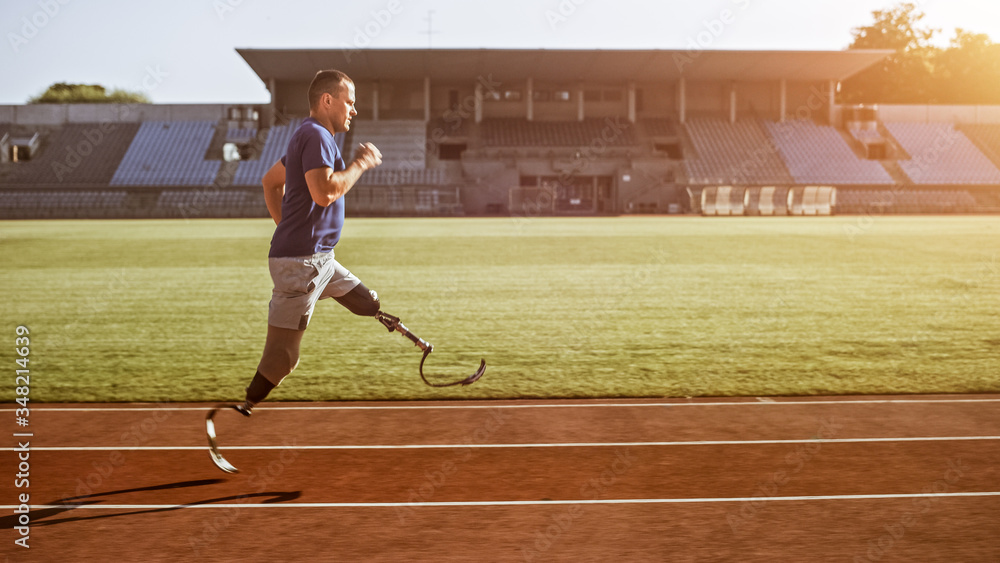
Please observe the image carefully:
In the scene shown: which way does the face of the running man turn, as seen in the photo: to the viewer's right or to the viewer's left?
to the viewer's right

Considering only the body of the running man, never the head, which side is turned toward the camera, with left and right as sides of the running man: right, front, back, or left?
right
